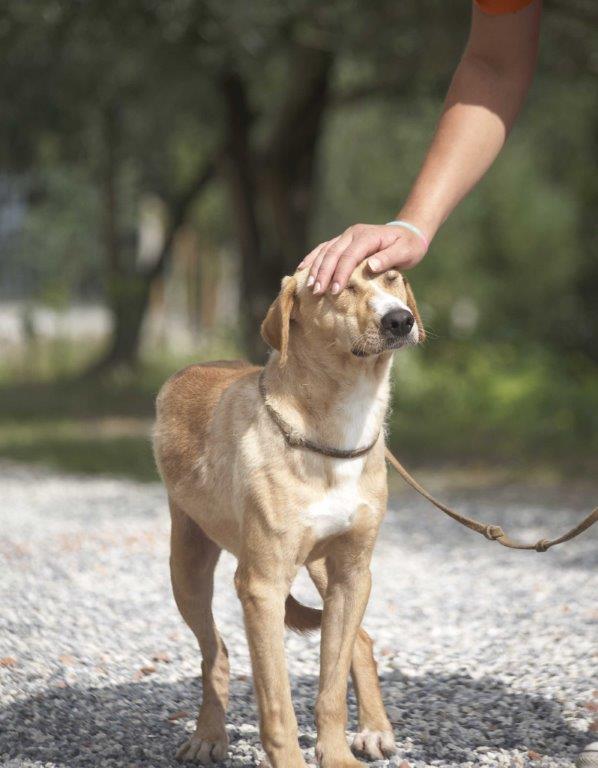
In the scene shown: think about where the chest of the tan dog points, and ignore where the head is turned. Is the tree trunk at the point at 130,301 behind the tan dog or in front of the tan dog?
behind

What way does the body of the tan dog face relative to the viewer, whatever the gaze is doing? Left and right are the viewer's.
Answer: facing the viewer and to the right of the viewer

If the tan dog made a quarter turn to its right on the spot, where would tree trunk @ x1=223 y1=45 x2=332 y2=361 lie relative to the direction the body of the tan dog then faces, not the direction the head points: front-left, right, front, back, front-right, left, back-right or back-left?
back-right
